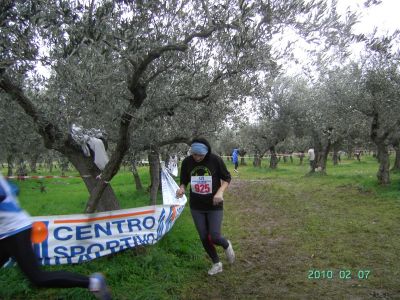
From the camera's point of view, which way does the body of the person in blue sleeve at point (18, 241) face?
to the viewer's left

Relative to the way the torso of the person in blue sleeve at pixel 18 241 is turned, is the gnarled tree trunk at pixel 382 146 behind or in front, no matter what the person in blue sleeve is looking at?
behind
